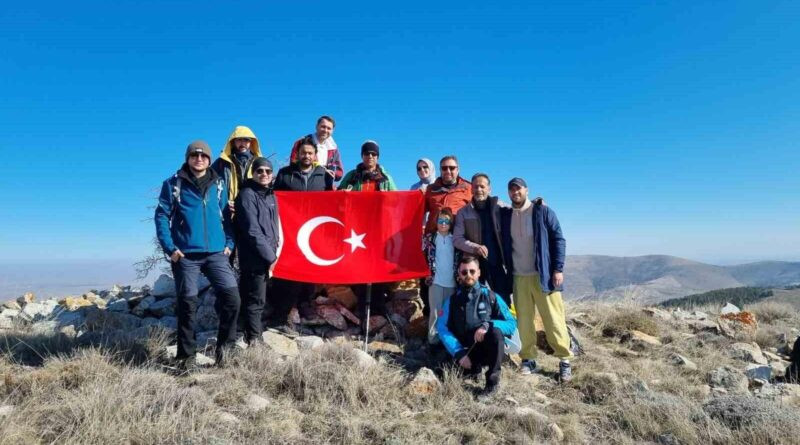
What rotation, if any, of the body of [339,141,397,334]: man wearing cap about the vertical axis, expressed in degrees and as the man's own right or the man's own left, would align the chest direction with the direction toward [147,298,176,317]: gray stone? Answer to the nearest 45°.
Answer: approximately 90° to the man's own right

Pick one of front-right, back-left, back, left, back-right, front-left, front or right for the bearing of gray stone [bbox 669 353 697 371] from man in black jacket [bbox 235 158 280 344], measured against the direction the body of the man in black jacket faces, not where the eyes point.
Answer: front-left

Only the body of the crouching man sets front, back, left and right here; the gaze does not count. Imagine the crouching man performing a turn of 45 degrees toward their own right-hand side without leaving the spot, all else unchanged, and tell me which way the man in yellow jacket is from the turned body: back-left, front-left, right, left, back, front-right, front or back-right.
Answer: front-right

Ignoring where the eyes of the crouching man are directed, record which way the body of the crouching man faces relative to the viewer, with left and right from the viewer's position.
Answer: facing the viewer

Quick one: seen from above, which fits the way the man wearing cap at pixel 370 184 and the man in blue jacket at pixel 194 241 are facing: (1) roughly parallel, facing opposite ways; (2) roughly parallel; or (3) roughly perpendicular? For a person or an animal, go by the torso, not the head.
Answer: roughly parallel

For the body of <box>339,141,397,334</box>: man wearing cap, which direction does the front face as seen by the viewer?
toward the camera

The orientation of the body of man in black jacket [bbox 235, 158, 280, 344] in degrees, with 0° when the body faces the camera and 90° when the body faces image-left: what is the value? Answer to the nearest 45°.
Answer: approximately 315°

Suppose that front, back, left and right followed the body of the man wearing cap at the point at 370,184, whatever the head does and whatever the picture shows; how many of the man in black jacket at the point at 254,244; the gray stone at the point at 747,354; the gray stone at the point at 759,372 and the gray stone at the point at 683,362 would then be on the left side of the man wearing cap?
3

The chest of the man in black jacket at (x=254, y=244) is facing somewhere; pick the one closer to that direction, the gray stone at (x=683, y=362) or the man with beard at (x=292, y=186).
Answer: the gray stone

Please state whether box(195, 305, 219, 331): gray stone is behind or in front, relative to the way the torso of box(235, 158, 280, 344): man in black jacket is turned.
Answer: behind

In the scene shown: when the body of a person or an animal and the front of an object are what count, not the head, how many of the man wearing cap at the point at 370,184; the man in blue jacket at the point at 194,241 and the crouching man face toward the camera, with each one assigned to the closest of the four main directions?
3

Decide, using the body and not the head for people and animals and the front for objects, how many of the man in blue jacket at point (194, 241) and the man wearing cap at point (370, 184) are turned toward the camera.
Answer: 2
